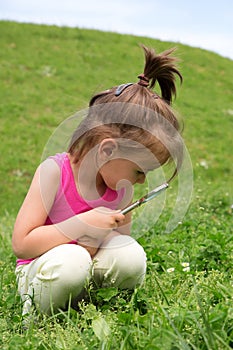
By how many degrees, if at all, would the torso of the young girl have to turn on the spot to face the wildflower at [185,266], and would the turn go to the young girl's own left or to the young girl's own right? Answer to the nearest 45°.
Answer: approximately 90° to the young girl's own left

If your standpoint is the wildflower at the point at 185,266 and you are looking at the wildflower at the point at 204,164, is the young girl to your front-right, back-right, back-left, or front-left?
back-left

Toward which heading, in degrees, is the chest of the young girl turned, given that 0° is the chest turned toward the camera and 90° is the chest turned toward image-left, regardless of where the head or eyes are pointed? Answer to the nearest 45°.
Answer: approximately 315°

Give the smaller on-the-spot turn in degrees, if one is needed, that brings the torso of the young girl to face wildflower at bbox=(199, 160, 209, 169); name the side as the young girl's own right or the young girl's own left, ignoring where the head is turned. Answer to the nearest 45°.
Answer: approximately 135° to the young girl's own left
